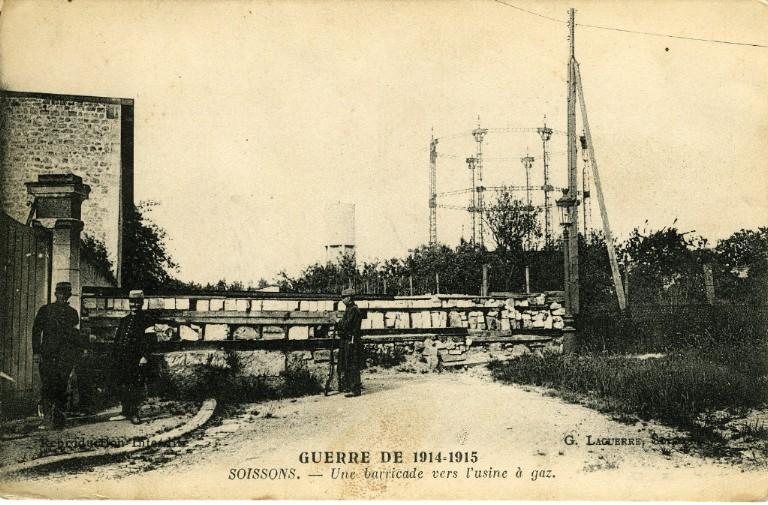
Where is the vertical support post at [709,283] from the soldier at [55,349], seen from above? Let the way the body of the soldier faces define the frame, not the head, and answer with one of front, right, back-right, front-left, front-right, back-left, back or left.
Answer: left

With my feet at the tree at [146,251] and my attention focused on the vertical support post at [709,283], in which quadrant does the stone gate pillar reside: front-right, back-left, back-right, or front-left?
back-right

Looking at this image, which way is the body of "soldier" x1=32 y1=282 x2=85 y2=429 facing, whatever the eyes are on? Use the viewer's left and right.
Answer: facing the viewer

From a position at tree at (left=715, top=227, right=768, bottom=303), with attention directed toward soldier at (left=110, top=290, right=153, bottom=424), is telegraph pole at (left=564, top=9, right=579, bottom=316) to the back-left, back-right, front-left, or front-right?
front-right
